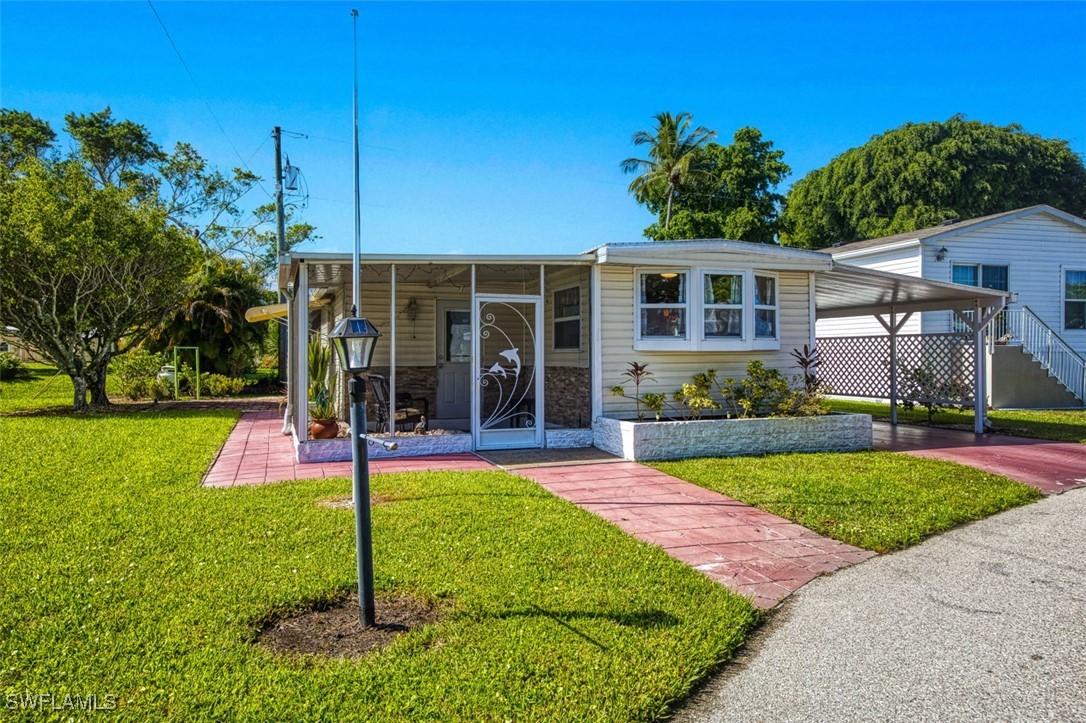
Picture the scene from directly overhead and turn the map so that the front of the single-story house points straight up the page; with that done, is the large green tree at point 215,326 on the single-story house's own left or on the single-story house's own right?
on the single-story house's own right

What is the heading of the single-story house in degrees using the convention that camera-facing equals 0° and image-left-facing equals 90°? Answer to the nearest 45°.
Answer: approximately 0°

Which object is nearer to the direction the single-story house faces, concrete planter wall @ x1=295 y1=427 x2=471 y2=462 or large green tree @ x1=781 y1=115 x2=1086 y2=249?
the concrete planter wall

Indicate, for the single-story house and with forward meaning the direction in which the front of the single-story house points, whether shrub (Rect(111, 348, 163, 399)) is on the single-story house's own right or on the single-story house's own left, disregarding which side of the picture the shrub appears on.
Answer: on the single-story house's own right

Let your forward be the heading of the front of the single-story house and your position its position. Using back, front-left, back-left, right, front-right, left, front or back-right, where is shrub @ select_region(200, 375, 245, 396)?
back-right

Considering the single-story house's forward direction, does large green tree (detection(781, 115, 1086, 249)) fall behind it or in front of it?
behind

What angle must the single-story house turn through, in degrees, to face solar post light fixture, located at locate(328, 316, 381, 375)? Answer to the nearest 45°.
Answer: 0° — it already faces it

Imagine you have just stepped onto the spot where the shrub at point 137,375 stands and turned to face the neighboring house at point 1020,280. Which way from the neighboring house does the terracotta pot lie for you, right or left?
right

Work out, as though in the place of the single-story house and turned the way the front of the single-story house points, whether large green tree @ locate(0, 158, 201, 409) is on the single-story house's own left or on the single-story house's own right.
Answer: on the single-story house's own right

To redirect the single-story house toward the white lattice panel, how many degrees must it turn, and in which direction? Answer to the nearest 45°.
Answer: approximately 135° to its left

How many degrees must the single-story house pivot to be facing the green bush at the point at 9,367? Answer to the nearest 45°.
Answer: approximately 135° to its right

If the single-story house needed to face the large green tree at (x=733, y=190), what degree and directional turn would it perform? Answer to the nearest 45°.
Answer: approximately 180°

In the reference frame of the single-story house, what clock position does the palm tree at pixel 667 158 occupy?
The palm tree is roughly at 6 o'clock from the single-story house.
